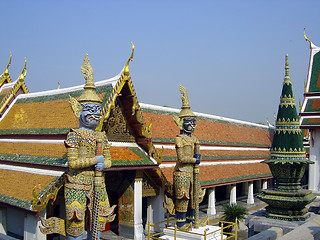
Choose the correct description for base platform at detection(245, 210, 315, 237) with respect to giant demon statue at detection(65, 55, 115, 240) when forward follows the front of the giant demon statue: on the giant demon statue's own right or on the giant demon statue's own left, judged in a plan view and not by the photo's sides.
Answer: on the giant demon statue's own left

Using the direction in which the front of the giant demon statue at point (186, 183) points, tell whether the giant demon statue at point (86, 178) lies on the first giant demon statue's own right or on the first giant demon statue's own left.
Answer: on the first giant demon statue's own right

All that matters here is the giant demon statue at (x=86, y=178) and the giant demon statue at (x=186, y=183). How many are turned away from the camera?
0

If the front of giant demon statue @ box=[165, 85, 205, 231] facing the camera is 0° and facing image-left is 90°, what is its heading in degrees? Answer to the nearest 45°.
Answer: approximately 315°

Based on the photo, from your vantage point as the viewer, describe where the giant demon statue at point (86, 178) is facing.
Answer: facing the viewer and to the right of the viewer

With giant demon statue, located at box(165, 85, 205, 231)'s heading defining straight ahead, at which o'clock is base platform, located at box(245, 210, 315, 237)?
The base platform is roughly at 10 o'clock from the giant demon statue.

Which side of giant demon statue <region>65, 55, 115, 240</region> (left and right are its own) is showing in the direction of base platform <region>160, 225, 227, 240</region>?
left
